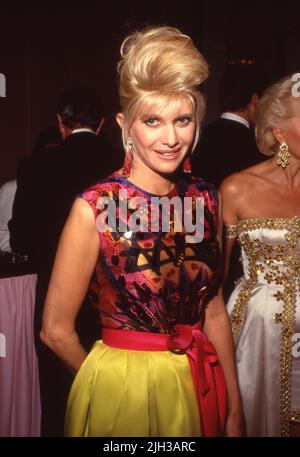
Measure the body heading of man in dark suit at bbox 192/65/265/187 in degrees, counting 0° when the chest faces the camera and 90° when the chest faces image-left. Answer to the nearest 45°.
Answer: approximately 225°

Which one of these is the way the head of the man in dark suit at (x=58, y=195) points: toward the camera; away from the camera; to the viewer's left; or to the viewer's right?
away from the camera

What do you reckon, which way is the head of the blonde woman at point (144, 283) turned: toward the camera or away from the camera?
toward the camera

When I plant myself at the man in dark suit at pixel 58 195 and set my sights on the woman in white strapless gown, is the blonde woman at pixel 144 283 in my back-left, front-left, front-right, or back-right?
front-right

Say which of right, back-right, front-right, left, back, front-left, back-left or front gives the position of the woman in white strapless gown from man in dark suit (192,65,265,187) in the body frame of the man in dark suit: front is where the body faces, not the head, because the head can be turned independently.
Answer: back-right
